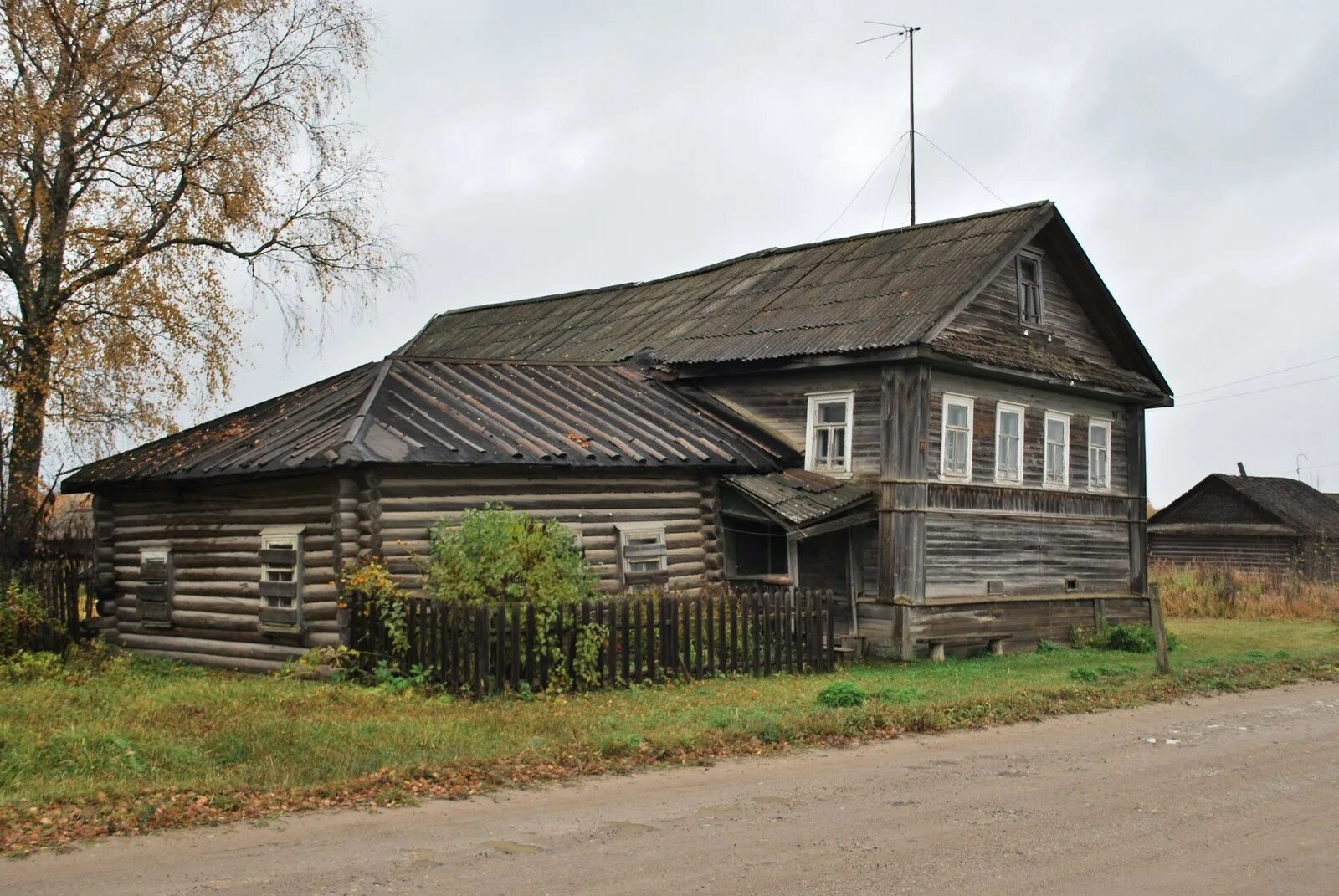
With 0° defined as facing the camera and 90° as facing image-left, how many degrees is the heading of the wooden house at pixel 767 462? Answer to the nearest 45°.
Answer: approximately 315°

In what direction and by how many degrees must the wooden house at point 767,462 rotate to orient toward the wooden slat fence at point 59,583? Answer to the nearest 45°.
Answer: approximately 135° to its right

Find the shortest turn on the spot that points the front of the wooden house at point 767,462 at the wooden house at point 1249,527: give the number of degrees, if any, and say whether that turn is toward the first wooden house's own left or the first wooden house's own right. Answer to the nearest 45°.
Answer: approximately 90° to the first wooden house's own left

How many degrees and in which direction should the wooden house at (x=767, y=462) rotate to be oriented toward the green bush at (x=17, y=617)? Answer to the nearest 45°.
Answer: approximately 135° to its right

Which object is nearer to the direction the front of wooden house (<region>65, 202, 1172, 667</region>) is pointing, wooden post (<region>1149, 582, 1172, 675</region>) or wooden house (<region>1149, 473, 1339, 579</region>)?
the wooden post

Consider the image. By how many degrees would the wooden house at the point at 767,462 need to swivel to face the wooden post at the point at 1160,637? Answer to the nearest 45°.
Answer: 0° — it already faces it
